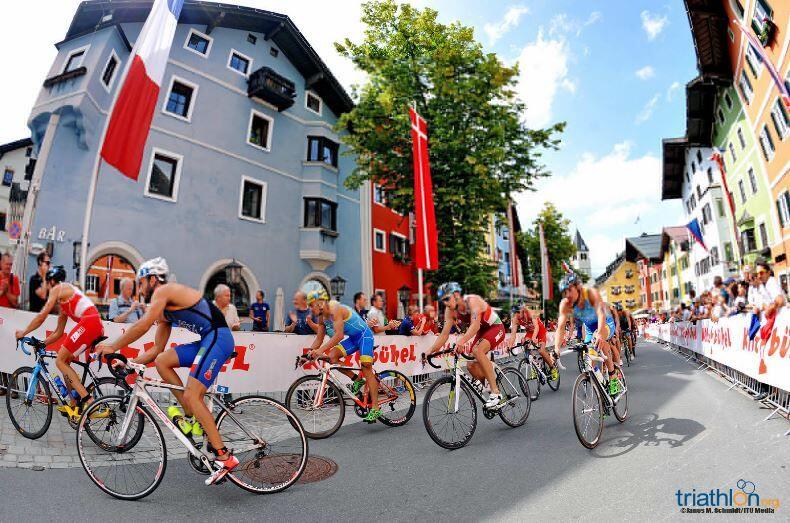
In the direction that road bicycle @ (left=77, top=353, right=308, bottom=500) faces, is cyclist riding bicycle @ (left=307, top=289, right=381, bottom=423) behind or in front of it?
behind

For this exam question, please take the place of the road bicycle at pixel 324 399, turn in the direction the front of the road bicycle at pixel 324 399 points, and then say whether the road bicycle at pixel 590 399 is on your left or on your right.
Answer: on your left

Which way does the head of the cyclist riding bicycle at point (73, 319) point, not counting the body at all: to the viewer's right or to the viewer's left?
to the viewer's left

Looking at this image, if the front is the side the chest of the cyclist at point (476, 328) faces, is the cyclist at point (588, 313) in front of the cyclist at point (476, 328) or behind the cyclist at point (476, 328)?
behind

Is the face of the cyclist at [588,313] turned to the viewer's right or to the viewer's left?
to the viewer's left

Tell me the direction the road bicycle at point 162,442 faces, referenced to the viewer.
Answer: facing to the left of the viewer

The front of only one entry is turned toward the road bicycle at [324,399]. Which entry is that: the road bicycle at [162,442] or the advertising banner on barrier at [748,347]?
the advertising banner on barrier

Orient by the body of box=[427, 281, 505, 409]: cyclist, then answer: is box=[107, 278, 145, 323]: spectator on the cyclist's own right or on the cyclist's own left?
on the cyclist's own right

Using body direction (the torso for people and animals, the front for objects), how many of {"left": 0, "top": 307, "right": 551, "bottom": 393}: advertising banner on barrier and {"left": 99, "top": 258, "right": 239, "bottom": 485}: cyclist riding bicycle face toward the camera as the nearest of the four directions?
1

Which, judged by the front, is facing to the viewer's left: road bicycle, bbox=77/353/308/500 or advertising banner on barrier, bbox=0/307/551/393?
the road bicycle

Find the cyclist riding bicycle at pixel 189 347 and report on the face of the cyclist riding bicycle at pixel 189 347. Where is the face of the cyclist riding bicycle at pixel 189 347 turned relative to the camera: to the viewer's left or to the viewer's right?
to the viewer's left

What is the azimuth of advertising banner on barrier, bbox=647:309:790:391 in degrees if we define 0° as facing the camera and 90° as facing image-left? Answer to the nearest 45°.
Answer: approximately 45°

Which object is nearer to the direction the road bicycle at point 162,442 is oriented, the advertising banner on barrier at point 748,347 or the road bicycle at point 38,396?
the road bicycle

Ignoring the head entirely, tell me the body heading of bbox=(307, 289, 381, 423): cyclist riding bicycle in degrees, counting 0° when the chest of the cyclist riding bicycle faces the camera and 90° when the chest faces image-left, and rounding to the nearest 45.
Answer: approximately 45°

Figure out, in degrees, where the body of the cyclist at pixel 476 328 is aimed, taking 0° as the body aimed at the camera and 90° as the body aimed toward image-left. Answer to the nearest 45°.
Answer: approximately 45°
